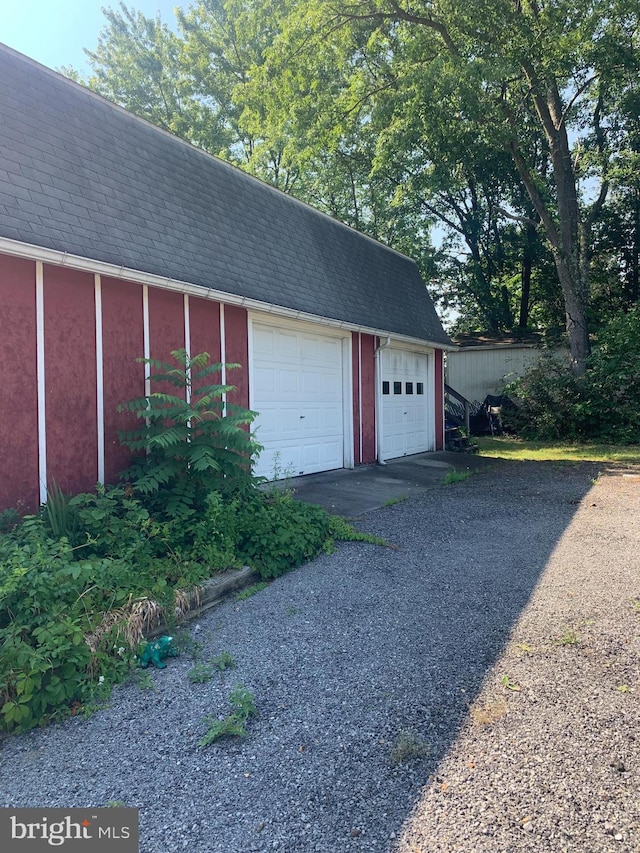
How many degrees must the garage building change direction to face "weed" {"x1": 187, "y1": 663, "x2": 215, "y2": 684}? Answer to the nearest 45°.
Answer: approximately 45° to its right

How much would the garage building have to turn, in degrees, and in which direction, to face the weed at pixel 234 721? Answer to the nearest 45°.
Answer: approximately 45° to its right

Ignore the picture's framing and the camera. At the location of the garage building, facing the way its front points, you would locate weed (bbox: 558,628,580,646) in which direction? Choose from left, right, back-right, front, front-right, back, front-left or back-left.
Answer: front

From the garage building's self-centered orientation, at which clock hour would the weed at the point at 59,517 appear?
The weed is roughly at 2 o'clock from the garage building.

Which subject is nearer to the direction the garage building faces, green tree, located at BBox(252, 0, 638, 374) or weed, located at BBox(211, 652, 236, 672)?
the weed

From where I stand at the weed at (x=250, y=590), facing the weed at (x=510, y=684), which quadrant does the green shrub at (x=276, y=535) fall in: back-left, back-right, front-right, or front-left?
back-left

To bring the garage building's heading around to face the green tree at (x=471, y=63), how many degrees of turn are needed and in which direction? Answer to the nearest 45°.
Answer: approximately 90° to its left

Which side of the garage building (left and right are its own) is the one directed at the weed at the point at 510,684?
front

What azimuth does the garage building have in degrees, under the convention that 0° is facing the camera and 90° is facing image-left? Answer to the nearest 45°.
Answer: approximately 315°

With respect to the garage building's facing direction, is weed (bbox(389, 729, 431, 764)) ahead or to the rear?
ahead

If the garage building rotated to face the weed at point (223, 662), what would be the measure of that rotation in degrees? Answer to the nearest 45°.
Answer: approximately 45° to its right
